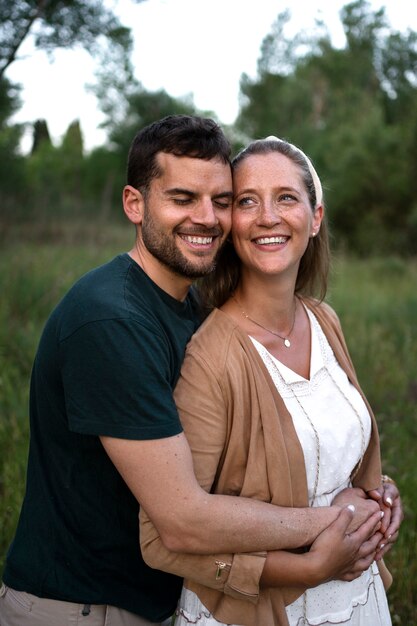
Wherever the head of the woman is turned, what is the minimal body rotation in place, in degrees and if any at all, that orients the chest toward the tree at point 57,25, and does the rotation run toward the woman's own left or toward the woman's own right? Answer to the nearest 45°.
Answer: approximately 180°

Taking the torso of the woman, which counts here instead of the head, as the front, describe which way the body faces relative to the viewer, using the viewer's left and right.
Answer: facing the viewer and to the right of the viewer
